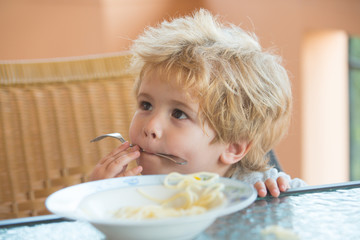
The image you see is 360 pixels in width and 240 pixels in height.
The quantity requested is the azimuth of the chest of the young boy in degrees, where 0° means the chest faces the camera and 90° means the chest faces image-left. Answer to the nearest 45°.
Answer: approximately 45°

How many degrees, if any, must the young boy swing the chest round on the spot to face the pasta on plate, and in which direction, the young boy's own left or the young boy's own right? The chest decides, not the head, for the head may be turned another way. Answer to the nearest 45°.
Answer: approximately 45° to the young boy's own left

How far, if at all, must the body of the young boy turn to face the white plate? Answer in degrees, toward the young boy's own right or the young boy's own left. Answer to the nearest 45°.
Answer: approximately 45° to the young boy's own left

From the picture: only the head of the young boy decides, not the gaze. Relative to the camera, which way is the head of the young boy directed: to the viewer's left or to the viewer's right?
to the viewer's left
